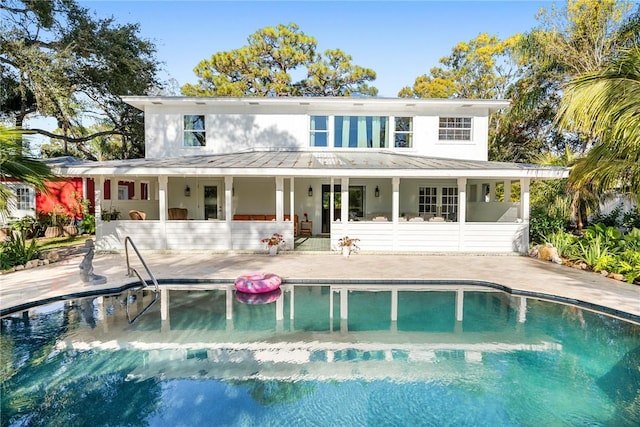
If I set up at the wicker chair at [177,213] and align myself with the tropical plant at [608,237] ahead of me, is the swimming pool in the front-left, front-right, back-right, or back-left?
front-right

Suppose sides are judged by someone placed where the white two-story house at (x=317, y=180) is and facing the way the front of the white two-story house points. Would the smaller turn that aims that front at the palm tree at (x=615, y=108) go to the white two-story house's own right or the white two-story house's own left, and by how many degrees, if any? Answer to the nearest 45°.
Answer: approximately 45° to the white two-story house's own left

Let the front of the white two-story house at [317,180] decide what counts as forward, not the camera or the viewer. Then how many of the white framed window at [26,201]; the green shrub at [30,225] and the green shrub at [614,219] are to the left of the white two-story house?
1

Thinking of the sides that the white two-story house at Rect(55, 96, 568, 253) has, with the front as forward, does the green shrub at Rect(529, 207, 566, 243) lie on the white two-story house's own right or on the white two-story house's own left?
on the white two-story house's own left

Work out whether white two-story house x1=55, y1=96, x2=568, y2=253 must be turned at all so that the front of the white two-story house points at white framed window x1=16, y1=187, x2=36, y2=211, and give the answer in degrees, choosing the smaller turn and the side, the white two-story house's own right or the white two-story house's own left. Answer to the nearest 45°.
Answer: approximately 90° to the white two-story house's own right

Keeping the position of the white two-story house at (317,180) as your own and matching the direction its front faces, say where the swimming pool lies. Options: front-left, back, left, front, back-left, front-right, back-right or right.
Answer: front

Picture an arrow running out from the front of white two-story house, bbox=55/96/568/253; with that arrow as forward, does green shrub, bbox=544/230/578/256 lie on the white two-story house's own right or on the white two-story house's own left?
on the white two-story house's own left

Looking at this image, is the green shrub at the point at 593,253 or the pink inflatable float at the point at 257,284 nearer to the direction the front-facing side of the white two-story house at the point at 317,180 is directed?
the pink inflatable float

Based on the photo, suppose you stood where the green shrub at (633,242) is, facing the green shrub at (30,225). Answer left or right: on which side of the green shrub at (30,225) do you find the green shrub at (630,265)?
left

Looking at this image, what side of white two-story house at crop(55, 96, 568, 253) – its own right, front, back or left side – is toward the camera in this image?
front

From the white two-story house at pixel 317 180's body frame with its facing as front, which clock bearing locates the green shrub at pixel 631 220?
The green shrub is roughly at 9 o'clock from the white two-story house.

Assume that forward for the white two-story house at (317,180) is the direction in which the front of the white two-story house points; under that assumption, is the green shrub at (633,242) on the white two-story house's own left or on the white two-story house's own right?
on the white two-story house's own left

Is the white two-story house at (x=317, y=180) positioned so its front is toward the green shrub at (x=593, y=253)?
no

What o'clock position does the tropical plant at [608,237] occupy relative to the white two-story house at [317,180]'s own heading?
The tropical plant is roughly at 10 o'clock from the white two-story house.

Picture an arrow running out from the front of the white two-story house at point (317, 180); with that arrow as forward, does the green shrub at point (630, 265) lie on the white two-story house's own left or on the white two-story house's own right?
on the white two-story house's own left
